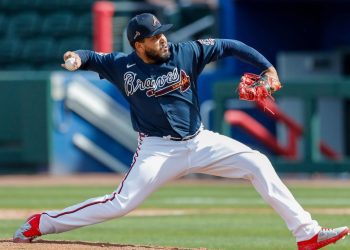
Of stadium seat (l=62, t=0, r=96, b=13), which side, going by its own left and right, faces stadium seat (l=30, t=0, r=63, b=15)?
right

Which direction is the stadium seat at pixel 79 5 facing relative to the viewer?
toward the camera

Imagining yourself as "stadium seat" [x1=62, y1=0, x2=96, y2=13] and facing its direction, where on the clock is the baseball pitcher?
The baseball pitcher is roughly at 12 o'clock from the stadium seat.

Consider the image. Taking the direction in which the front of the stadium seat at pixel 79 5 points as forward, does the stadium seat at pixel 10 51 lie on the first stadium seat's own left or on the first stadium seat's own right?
on the first stadium seat's own right

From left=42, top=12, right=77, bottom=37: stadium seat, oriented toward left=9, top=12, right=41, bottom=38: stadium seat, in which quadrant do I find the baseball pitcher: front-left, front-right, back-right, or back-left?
back-left

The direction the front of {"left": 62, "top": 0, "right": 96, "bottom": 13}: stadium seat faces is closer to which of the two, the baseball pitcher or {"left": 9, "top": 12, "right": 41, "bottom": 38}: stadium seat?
the baseball pitcher

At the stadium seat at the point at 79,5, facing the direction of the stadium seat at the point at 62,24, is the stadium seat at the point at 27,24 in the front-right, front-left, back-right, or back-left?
front-right
